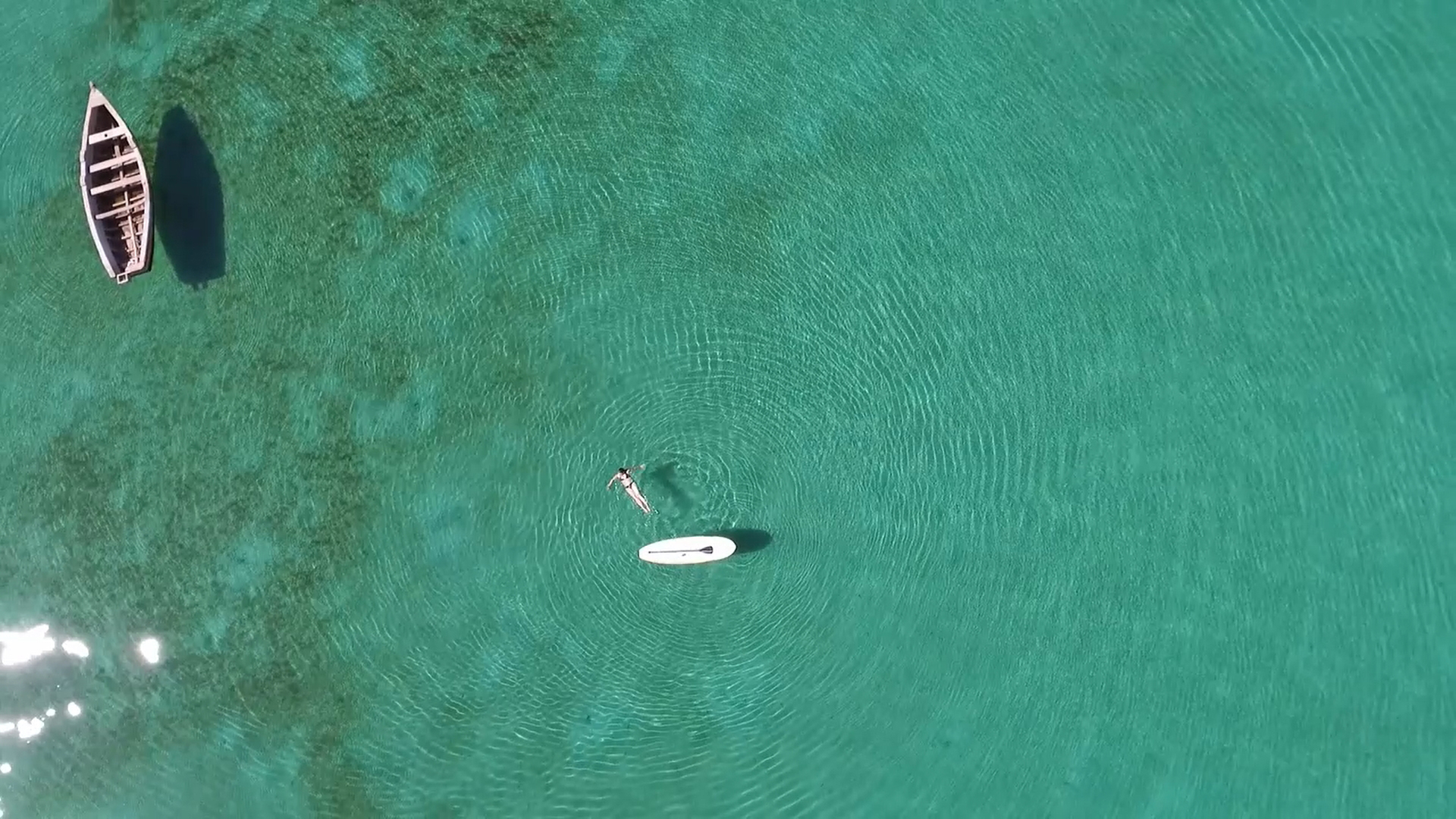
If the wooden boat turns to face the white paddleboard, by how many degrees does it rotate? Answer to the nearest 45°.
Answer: approximately 135° to its right

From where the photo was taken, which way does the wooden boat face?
away from the camera

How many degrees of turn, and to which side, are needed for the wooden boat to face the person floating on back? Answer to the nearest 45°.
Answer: approximately 135° to its right

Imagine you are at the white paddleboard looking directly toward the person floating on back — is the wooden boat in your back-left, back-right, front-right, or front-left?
front-left

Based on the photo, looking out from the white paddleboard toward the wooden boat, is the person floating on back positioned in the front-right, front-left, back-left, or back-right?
front-right

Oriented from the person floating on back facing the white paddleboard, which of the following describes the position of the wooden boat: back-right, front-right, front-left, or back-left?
back-right
